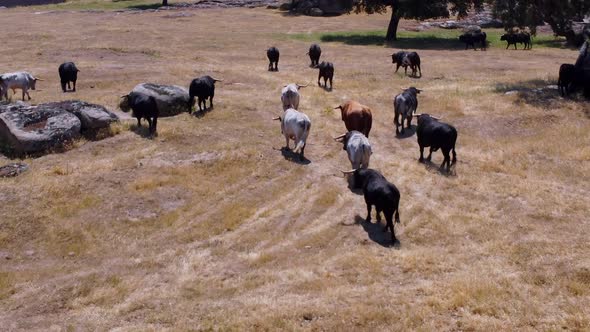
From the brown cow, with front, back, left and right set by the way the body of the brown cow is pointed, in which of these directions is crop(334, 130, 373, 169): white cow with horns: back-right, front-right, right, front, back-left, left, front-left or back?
back-left

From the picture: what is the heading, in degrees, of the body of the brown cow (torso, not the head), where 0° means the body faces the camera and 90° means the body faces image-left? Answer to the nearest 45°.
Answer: approximately 135°

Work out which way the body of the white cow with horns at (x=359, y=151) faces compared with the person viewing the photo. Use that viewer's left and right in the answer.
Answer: facing away from the viewer and to the left of the viewer

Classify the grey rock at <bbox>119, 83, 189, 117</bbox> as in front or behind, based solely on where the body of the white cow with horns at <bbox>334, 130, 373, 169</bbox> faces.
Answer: in front

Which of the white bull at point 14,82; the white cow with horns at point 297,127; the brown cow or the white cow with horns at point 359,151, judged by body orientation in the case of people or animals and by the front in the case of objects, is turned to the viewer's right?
the white bull

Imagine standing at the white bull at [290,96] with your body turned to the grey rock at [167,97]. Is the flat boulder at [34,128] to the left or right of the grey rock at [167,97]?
left

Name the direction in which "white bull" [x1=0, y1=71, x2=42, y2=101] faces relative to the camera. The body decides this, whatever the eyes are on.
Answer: to the viewer's right

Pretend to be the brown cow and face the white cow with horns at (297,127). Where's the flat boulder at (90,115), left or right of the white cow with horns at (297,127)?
right

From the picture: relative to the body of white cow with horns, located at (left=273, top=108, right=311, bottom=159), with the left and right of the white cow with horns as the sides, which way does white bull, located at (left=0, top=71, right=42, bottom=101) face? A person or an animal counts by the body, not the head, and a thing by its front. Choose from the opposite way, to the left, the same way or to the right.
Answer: to the right

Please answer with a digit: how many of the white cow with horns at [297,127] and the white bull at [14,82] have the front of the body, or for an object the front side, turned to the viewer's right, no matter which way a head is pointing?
1

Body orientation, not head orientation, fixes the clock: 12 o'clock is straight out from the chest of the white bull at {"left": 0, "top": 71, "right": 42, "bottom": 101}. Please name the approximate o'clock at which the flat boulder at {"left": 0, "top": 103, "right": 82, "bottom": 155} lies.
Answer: The flat boulder is roughly at 3 o'clock from the white bull.

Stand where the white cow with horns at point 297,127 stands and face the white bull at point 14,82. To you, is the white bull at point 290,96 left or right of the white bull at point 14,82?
right

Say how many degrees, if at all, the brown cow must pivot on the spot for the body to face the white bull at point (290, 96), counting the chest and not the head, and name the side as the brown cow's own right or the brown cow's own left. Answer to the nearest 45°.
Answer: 0° — it already faces it
